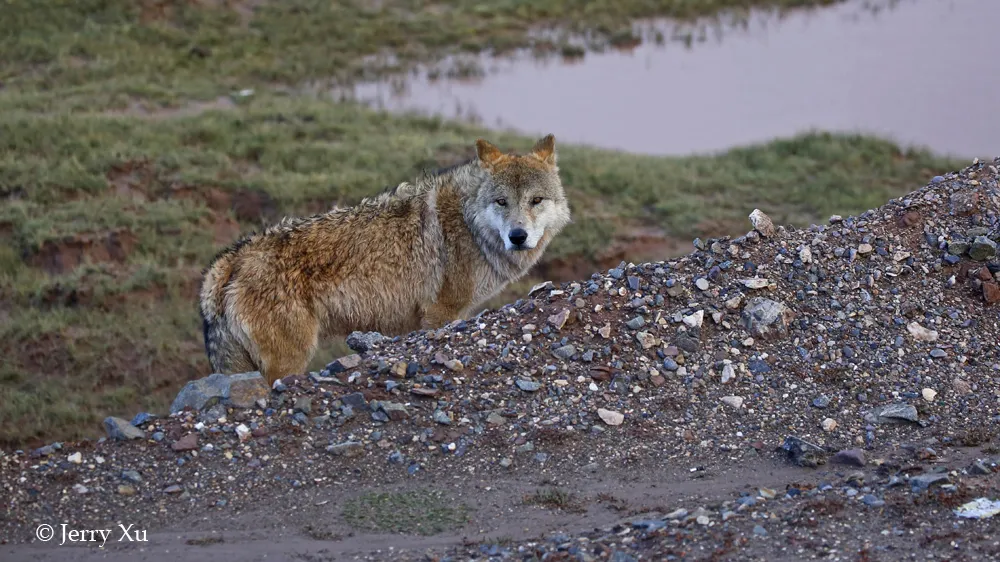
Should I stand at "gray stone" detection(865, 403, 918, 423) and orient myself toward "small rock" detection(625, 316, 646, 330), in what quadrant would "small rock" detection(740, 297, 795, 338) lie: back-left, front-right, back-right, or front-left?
front-right

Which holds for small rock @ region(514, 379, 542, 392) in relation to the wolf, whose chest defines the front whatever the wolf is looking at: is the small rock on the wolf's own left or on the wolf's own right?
on the wolf's own right

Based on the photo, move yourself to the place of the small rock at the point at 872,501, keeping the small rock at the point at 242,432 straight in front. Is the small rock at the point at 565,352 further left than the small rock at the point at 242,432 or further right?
right

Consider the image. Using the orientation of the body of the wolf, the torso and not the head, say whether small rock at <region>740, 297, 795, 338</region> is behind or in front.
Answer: in front

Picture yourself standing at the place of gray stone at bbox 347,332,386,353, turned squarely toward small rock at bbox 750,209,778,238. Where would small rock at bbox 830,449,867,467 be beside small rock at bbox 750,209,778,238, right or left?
right

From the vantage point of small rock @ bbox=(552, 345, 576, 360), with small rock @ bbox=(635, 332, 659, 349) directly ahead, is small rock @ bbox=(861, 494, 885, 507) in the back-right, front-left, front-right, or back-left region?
front-right

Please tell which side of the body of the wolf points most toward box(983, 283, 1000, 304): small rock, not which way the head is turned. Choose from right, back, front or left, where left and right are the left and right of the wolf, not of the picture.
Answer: front

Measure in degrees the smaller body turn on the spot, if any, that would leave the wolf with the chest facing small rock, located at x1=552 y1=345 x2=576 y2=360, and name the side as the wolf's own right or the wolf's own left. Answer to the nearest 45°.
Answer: approximately 45° to the wolf's own right

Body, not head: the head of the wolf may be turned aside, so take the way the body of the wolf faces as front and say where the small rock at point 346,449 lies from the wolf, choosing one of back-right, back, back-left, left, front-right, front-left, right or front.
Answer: right

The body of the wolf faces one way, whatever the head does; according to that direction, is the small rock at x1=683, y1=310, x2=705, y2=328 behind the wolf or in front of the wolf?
in front

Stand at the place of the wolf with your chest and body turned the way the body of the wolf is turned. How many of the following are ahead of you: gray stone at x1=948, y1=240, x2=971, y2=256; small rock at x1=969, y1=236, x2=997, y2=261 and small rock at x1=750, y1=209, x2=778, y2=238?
3

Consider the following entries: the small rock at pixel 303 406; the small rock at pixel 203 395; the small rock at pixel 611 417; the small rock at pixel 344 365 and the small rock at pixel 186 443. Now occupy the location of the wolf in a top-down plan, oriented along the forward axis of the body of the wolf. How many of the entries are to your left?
0

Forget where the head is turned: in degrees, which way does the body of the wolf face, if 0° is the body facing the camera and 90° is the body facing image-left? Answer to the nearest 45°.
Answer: approximately 270°

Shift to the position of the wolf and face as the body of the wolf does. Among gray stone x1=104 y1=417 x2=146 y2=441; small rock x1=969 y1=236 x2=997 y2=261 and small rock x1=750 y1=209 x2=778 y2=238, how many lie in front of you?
2

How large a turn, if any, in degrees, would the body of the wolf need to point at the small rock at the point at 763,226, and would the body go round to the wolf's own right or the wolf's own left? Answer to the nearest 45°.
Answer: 0° — it already faces it

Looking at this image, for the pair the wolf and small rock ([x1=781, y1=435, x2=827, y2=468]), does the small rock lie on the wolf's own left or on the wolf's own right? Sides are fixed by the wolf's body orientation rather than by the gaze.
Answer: on the wolf's own right

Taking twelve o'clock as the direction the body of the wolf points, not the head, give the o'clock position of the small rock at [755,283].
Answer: The small rock is roughly at 1 o'clock from the wolf.

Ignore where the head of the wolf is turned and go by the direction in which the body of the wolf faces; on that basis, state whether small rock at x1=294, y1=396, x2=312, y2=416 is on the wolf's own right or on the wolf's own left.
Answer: on the wolf's own right

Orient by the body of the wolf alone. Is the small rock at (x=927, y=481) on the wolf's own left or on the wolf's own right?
on the wolf's own right

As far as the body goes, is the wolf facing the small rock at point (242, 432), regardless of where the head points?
no
